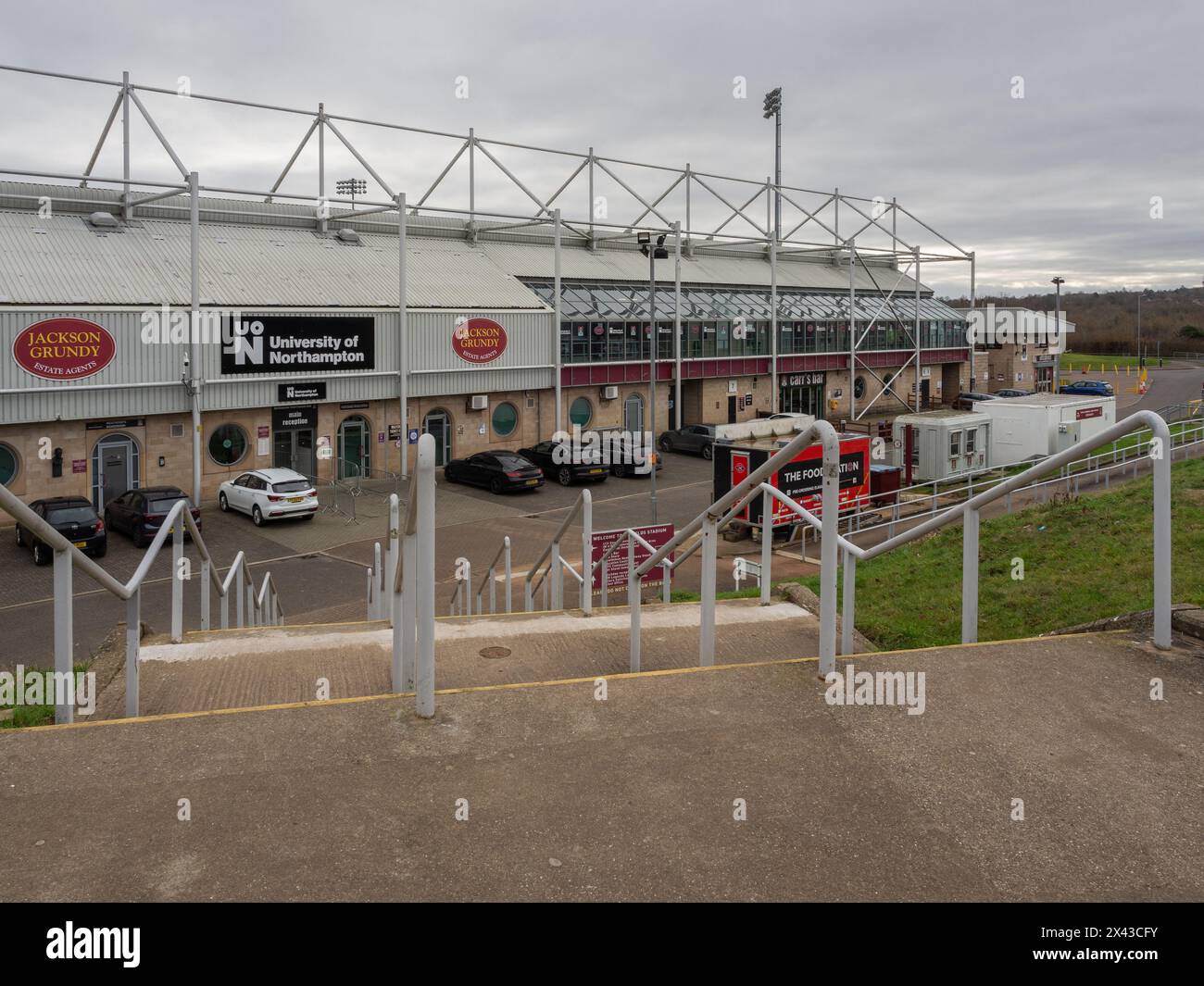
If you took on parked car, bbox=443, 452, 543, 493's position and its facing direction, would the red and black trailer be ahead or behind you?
behind

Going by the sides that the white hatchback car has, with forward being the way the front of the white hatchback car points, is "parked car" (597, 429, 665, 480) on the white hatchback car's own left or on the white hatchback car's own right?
on the white hatchback car's own right

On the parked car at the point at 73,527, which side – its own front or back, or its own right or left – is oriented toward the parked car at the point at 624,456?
right

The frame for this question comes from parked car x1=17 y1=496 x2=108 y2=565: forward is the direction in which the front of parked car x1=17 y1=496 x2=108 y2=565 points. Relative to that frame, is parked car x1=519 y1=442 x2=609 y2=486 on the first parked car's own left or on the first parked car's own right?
on the first parked car's own right

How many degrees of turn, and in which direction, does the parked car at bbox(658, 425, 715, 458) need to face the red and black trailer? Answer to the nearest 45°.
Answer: approximately 135° to its left

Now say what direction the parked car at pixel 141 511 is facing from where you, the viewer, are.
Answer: facing away from the viewer and to the left of the viewer

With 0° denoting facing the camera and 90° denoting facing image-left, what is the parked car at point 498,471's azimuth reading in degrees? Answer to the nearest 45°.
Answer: approximately 135°

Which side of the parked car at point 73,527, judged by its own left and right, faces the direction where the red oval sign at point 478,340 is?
right

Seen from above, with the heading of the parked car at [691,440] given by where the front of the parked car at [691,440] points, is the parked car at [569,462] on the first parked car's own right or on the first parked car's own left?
on the first parked car's own left
